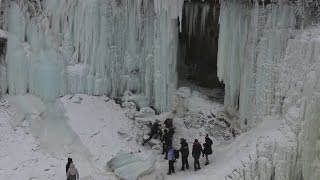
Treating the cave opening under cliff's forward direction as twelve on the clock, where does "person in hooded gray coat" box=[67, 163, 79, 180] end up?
The person in hooded gray coat is roughly at 1 o'clock from the cave opening under cliff.

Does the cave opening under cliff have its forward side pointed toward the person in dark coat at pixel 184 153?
yes

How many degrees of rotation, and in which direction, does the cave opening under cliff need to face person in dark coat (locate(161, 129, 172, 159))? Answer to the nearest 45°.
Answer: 0° — it already faces them

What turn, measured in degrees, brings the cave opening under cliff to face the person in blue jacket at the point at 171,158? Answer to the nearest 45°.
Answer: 0° — it already faces them

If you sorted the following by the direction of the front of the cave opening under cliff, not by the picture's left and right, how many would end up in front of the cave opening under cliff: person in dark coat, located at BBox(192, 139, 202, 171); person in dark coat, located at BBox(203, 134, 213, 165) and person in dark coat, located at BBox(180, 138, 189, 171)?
3

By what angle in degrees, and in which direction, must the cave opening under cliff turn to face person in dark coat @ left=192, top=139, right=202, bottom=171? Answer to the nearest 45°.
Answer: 0° — it already faces them

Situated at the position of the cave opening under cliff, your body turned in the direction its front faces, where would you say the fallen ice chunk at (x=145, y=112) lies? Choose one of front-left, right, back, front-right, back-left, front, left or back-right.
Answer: front-right

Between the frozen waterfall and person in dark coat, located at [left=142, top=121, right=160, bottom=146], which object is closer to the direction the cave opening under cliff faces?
the person in dark coat

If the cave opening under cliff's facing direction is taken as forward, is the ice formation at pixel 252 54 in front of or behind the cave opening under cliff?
in front

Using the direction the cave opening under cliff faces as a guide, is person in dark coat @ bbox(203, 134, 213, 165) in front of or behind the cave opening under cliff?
in front
